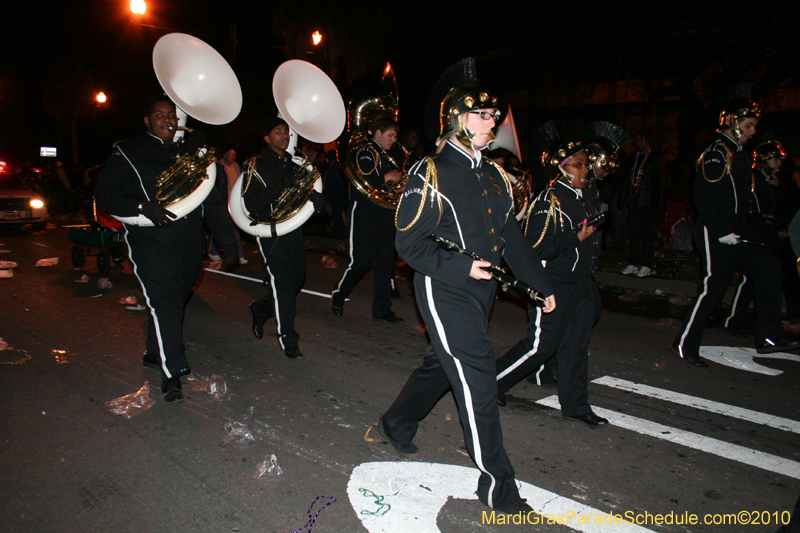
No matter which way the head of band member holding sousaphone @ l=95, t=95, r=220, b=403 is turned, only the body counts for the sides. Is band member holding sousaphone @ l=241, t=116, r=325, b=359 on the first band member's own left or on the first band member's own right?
on the first band member's own left

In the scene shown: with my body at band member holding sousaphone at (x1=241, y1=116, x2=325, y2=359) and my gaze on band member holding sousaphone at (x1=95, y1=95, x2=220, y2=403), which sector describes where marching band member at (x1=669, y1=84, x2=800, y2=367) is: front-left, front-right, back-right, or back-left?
back-left
